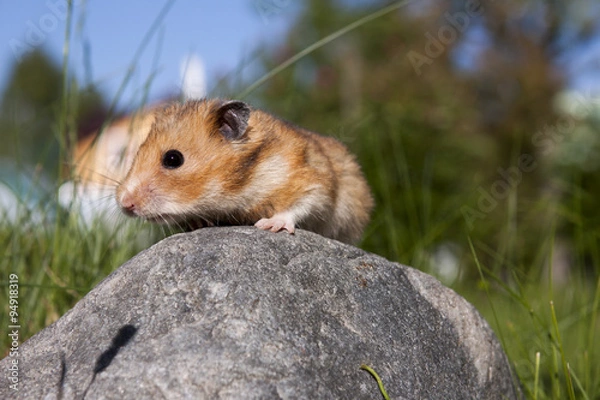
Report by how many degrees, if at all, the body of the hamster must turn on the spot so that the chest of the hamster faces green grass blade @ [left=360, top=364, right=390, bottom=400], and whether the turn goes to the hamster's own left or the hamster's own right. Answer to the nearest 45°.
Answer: approximately 135° to the hamster's own left

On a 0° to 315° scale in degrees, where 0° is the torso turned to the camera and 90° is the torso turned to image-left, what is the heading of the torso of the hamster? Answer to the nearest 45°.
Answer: approximately 90°
